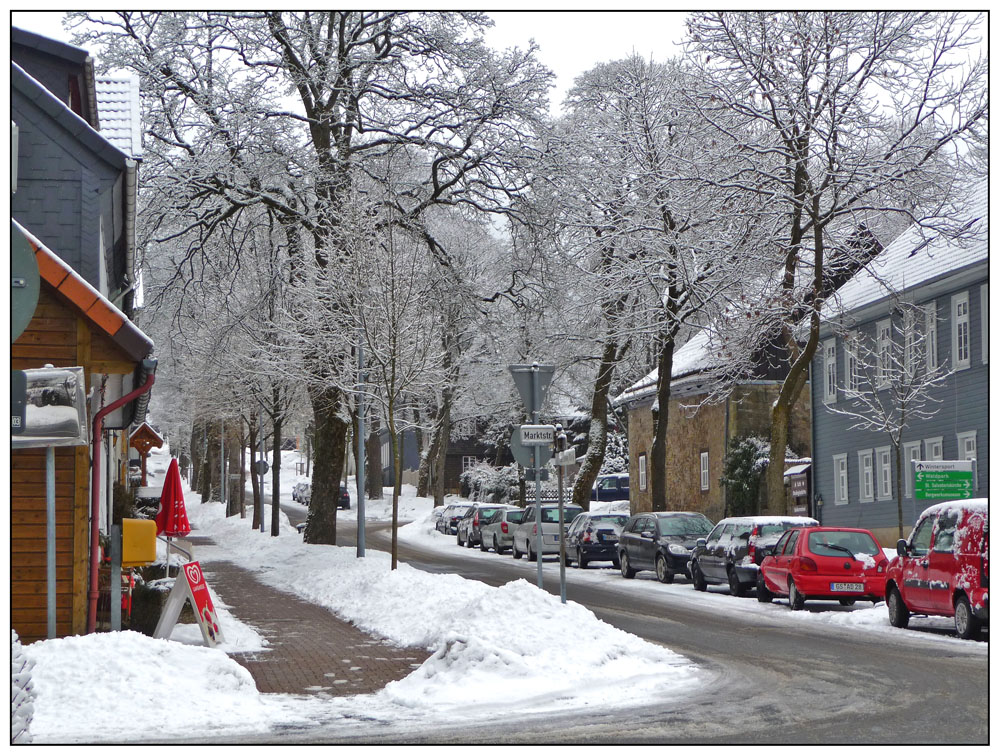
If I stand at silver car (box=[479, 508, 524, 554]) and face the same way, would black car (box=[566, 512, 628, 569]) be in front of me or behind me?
behind

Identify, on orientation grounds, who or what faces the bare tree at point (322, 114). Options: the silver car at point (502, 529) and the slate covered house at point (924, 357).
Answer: the slate covered house

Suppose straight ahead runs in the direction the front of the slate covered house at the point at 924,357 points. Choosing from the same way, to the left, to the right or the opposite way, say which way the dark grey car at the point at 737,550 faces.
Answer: to the right

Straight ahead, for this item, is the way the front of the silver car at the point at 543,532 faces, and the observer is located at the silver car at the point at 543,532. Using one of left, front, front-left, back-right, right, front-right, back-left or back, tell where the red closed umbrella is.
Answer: back-left

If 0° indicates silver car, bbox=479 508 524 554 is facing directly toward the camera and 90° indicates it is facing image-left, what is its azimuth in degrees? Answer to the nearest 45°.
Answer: approximately 135°

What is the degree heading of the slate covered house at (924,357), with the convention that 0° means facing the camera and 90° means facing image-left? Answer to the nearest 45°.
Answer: approximately 45°

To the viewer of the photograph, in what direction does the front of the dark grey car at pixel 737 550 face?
facing away from the viewer and to the left of the viewer

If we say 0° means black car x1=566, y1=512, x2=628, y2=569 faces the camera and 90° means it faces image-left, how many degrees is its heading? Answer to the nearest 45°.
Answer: approximately 135°

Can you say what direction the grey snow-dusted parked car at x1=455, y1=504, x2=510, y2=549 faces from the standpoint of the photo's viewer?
facing away from the viewer and to the left of the viewer

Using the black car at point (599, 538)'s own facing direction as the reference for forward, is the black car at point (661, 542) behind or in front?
behind
